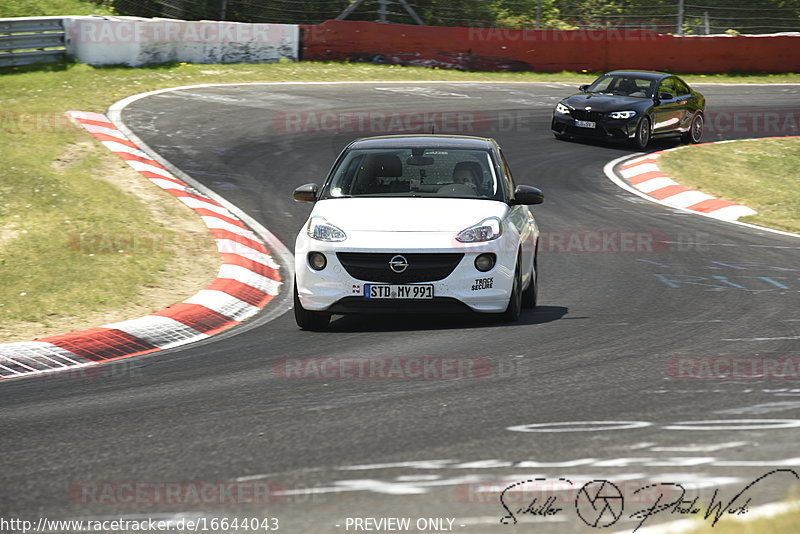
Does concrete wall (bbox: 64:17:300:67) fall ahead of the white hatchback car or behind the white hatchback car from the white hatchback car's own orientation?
behind

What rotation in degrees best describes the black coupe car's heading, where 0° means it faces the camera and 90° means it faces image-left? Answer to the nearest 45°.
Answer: approximately 45°

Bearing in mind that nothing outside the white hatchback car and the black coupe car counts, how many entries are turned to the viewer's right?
0

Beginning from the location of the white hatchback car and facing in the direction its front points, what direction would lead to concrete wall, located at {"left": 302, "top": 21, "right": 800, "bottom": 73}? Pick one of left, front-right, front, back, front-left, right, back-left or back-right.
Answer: back

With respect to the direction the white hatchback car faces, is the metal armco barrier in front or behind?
behind

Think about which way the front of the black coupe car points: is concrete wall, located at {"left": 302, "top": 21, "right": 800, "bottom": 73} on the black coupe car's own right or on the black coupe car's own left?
on the black coupe car's own right

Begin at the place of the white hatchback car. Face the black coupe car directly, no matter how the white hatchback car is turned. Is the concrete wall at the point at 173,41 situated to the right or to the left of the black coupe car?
left

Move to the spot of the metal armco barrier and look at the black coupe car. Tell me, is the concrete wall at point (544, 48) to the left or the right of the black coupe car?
left

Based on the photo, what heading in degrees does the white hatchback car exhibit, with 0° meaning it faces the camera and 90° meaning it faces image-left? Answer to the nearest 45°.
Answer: approximately 0°
